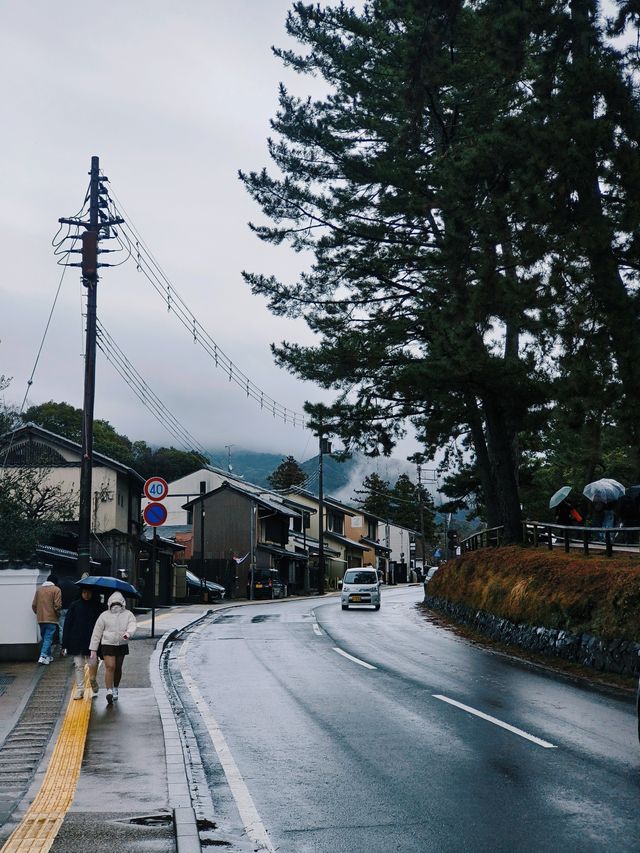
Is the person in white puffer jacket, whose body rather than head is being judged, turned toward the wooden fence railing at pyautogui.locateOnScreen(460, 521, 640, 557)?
no

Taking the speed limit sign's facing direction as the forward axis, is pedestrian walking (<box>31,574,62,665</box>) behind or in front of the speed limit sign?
in front

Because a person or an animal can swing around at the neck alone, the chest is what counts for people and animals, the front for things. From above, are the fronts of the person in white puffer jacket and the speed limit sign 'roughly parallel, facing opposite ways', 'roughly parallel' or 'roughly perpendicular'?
roughly parallel

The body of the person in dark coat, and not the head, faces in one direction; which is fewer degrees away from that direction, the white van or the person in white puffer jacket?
the person in white puffer jacket

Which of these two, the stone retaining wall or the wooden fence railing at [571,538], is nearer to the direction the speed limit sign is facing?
the stone retaining wall

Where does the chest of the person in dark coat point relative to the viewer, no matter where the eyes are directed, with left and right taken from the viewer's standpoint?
facing the viewer

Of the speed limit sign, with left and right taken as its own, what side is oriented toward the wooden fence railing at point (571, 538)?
left

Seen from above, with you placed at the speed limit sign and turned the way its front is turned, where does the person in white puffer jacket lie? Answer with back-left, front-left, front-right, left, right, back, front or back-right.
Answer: front

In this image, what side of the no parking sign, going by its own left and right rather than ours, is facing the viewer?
front

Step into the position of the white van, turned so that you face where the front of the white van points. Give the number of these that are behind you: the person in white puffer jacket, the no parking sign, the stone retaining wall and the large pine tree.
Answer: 0

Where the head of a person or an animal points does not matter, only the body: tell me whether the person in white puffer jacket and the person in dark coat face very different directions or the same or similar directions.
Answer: same or similar directions

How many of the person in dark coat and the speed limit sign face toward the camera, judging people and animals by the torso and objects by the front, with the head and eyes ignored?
2

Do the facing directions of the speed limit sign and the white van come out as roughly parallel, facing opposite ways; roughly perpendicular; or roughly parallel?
roughly parallel

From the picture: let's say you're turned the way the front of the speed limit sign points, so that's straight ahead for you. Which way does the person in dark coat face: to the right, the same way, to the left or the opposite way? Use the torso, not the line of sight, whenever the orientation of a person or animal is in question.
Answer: the same way

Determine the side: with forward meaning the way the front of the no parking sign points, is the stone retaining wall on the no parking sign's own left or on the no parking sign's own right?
on the no parking sign's own left
